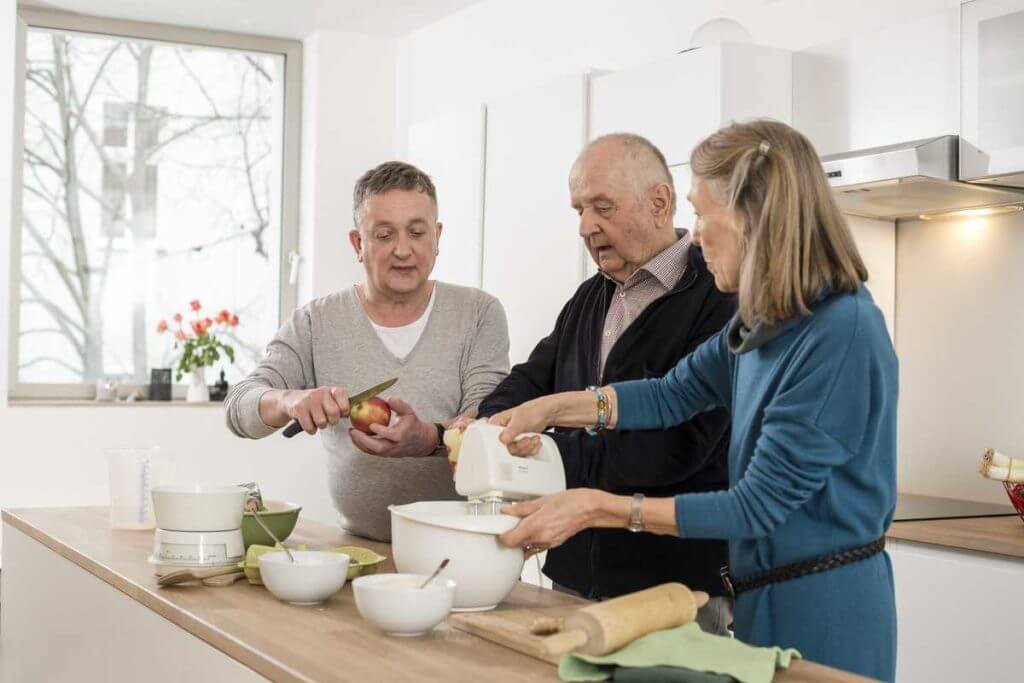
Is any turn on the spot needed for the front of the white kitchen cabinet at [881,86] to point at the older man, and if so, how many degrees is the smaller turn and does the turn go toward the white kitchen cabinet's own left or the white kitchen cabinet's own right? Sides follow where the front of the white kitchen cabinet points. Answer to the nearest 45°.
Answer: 0° — it already faces them

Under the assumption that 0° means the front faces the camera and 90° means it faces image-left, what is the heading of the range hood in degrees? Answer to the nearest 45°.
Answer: approximately 45°

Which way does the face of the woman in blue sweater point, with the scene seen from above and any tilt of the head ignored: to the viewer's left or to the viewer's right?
to the viewer's left

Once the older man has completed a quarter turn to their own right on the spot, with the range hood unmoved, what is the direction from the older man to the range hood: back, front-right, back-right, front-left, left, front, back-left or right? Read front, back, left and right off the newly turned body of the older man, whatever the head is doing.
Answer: right

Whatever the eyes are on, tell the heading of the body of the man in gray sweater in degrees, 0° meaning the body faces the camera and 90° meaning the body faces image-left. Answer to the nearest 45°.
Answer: approximately 0°

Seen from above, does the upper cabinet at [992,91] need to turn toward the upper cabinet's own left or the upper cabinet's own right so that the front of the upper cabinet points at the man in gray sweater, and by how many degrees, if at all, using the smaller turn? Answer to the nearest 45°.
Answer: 0° — it already faces them

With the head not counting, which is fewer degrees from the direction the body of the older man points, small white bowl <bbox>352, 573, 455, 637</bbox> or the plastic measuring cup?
the small white bowl

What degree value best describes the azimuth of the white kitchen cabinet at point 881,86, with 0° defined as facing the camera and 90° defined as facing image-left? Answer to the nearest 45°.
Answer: approximately 45°

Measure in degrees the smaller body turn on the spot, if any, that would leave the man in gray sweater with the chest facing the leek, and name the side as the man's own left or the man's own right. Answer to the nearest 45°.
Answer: approximately 90° to the man's own left

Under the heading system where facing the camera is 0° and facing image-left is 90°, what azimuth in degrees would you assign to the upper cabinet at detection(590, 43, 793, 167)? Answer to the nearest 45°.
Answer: approximately 45°

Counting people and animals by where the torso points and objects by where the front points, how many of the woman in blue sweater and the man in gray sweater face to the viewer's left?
1

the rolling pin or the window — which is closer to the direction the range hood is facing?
the rolling pin

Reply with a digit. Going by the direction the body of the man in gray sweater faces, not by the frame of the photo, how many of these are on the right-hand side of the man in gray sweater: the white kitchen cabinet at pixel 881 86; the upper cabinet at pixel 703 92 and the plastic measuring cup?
1

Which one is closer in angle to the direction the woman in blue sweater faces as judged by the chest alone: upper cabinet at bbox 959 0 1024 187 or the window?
the window

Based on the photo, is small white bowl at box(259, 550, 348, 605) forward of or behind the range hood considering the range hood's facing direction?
forward

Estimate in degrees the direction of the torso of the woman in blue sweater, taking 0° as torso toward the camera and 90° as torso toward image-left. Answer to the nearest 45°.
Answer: approximately 90°
